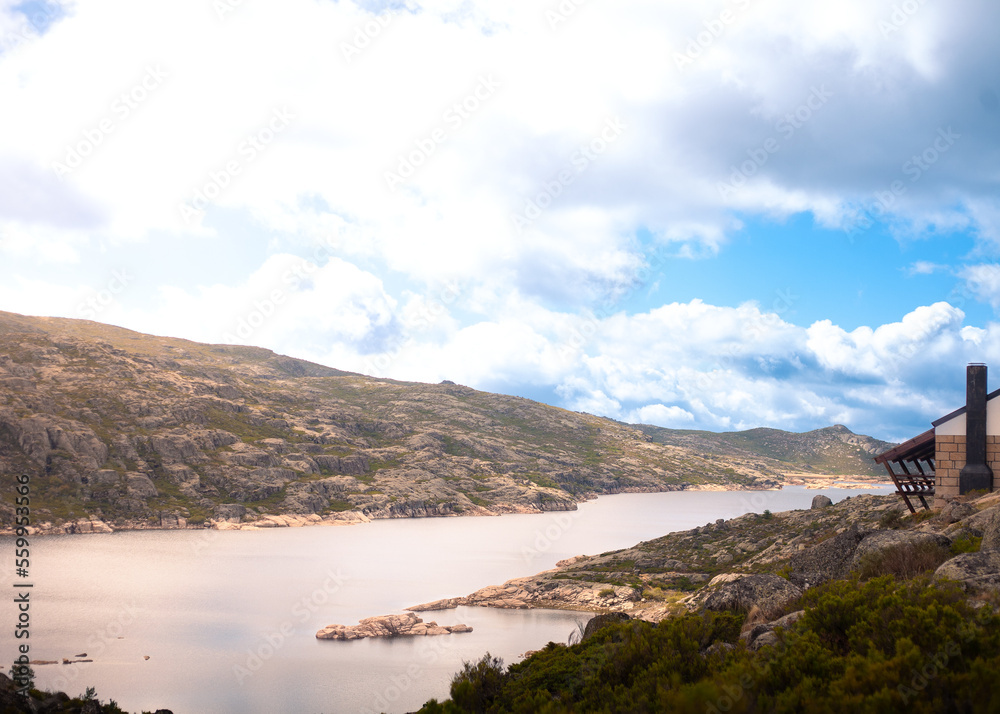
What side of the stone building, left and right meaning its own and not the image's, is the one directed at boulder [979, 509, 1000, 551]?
left

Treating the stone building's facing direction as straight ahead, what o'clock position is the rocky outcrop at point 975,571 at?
The rocky outcrop is roughly at 9 o'clock from the stone building.

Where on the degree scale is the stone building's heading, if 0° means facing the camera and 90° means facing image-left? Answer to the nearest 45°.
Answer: approximately 90°

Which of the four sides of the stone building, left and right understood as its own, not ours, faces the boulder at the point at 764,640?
left

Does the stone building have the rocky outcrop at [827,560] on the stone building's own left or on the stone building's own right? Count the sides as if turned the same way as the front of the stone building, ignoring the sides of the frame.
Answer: on the stone building's own left

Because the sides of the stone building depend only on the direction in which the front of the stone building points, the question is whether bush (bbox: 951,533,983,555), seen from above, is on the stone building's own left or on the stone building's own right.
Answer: on the stone building's own left

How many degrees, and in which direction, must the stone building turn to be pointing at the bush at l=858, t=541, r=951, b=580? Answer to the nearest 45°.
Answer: approximately 90° to its left
